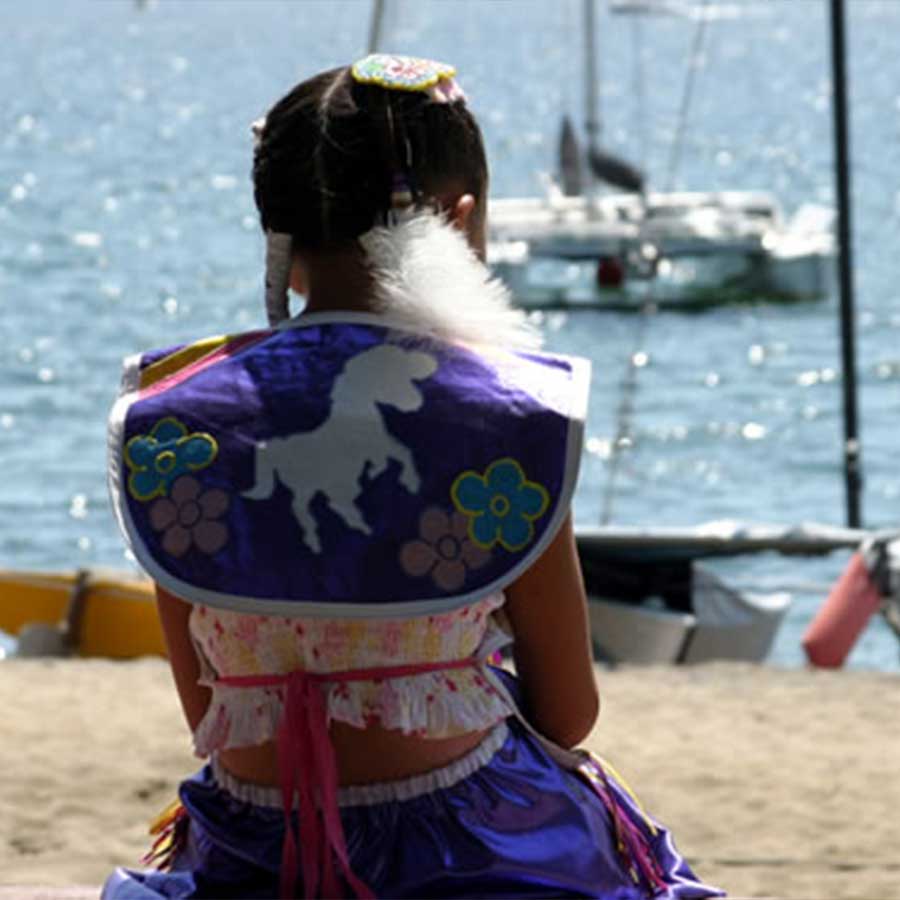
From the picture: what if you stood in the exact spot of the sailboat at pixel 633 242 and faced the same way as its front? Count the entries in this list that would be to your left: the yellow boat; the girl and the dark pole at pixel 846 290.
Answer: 3

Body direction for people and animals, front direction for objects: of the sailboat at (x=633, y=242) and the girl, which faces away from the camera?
the girl

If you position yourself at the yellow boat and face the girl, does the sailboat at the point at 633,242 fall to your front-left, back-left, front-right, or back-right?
back-left

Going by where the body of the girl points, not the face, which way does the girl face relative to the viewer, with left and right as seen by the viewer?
facing away from the viewer

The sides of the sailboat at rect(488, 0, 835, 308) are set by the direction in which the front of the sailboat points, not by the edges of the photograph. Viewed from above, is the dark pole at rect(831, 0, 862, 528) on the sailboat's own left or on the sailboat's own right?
on the sailboat's own left

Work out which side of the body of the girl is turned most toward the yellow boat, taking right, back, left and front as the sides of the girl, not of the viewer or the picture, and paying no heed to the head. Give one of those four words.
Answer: front

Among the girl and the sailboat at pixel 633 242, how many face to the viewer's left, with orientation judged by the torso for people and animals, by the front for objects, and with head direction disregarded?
1

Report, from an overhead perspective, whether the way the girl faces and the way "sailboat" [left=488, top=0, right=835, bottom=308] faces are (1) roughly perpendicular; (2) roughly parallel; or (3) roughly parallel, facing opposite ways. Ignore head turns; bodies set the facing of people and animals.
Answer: roughly perpendicular

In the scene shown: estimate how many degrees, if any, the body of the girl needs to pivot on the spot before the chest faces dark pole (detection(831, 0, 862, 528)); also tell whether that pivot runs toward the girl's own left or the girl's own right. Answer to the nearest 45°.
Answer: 0° — they already face it

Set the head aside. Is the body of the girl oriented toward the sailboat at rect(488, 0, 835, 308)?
yes

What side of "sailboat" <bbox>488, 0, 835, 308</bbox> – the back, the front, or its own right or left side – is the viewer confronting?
left

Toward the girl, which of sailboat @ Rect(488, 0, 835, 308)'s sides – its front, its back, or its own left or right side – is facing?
left
